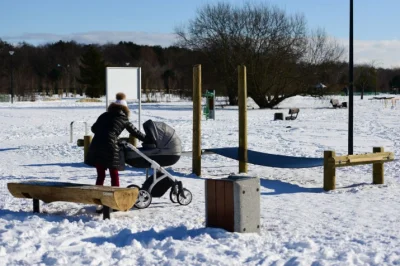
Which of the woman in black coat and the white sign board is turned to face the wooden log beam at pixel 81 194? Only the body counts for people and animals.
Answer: the white sign board

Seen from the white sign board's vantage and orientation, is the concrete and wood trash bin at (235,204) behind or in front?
in front

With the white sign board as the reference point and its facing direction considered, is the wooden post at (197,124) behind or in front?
in front

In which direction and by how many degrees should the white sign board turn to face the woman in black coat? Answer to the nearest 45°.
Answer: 0° — it already faces them

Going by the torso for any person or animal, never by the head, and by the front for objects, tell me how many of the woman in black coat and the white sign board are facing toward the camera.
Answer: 1

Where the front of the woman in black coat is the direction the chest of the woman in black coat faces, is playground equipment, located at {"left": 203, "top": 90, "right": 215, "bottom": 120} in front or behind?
in front

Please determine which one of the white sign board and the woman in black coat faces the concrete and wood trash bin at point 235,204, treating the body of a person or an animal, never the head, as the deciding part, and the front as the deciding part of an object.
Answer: the white sign board

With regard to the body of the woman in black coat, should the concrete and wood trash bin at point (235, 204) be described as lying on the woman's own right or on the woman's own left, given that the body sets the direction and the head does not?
on the woman's own right

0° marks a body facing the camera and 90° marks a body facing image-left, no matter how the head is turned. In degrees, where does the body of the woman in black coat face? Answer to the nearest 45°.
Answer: approximately 225°

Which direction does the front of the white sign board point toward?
toward the camera
